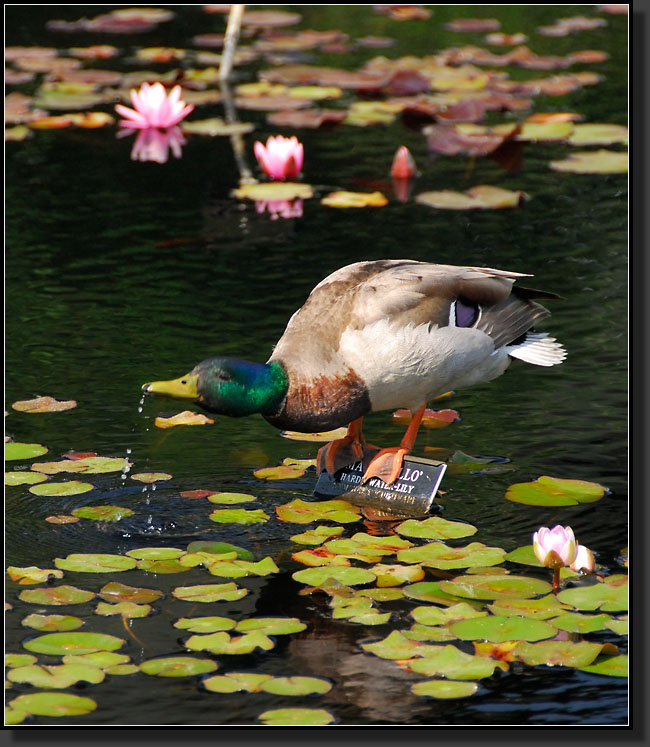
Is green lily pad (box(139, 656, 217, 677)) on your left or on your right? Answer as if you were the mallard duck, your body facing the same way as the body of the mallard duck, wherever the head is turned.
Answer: on your left

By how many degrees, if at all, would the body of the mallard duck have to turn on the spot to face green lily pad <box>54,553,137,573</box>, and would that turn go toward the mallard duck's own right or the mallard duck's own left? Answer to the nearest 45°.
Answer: approximately 45° to the mallard duck's own left

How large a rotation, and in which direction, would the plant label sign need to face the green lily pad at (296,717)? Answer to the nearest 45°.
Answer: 0° — it already faces it

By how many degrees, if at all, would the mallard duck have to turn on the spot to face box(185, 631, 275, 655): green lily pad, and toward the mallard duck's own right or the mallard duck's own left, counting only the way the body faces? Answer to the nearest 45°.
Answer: approximately 90° to the mallard duck's own left

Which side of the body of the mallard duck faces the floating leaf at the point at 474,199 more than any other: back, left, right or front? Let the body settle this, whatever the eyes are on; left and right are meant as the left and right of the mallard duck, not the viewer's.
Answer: right

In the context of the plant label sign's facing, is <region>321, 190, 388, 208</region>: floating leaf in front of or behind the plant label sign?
behind

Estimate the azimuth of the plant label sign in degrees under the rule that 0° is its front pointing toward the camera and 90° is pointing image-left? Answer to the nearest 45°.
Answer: approximately 0°

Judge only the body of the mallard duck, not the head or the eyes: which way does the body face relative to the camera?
to the viewer's left
